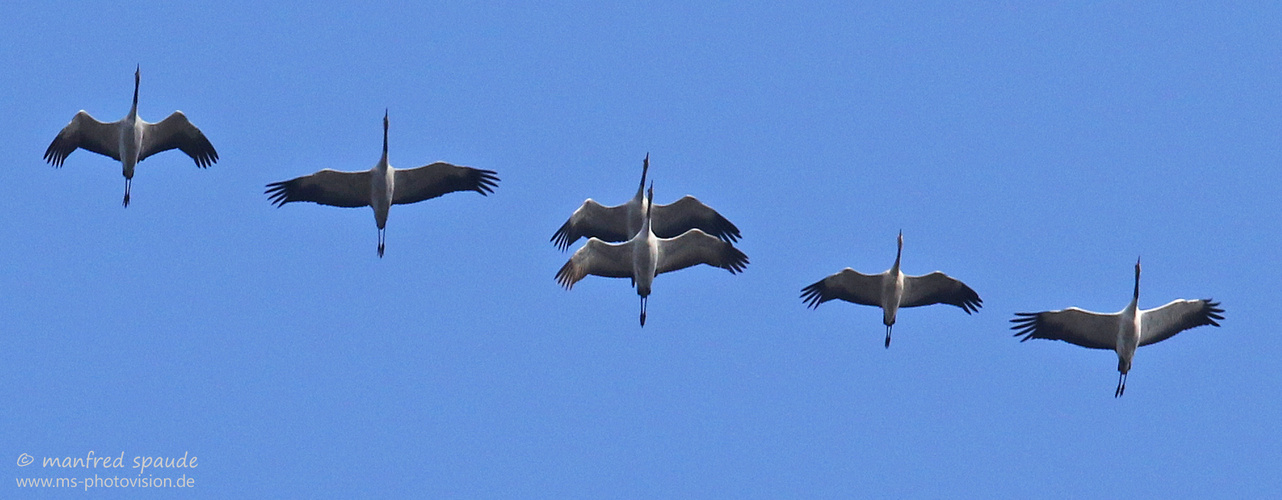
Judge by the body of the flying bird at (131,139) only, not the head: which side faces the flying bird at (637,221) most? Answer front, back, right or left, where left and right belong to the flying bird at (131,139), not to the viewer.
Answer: left

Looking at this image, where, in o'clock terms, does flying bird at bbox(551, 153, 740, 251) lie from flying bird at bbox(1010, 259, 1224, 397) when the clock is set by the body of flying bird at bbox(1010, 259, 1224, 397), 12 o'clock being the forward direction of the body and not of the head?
flying bird at bbox(551, 153, 740, 251) is roughly at 3 o'clock from flying bird at bbox(1010, 259, 1224, 397).

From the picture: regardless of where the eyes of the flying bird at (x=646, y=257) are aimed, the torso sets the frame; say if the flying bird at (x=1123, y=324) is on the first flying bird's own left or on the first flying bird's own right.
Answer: on the first flying bird's own left

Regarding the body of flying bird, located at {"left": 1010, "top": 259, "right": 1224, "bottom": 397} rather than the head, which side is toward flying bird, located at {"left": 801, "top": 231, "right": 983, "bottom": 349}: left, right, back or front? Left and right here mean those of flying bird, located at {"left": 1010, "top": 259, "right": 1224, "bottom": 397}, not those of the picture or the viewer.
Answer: right

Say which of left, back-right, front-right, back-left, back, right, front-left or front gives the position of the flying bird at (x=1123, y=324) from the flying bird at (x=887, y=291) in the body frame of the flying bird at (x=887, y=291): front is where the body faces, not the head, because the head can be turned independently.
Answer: left
